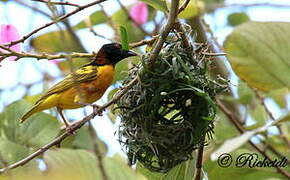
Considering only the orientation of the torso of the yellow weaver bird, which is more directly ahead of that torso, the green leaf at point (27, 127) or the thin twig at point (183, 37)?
the thin twig

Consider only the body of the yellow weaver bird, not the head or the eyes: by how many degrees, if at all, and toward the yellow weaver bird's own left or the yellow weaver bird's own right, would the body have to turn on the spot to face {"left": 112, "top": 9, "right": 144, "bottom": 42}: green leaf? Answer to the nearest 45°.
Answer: approximately 45° to the yellow weaver bird's own left

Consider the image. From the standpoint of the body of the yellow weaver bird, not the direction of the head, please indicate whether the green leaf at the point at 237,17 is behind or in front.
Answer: in front

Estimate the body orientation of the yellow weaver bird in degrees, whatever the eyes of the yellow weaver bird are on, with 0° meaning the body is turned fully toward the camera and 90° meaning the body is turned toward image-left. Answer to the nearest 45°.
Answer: approximately 270°
